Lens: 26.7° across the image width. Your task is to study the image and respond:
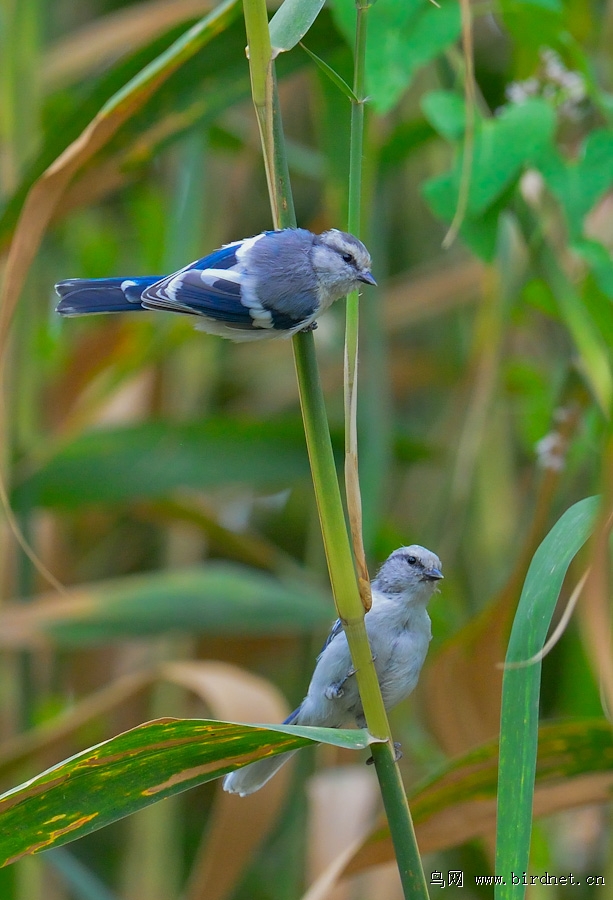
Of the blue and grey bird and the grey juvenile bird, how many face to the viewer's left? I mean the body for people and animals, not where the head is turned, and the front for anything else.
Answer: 0

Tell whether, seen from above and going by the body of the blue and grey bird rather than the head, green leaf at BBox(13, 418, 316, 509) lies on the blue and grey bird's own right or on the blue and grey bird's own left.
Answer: on the blue and grey bird's own left

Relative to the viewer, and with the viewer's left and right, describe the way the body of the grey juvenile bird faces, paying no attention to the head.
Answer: facing the viewer and to the right of the viewer

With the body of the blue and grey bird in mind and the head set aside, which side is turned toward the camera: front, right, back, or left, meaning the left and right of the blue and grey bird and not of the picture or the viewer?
right

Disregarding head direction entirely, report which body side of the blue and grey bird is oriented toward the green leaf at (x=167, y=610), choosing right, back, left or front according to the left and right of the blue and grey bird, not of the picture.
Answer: left
